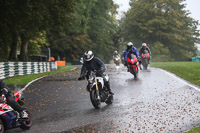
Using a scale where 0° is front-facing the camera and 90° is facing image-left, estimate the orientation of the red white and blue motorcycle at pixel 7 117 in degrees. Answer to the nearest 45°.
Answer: approximately 45°

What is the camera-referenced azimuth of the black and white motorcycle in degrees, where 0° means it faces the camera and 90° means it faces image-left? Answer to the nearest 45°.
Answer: approximately 45°

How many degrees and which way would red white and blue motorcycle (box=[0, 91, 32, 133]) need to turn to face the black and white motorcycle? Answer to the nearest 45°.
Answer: approximately 180°

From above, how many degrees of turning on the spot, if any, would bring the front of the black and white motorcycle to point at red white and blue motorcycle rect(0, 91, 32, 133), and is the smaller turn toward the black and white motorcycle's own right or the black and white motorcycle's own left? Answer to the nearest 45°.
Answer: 0° — it already faces it

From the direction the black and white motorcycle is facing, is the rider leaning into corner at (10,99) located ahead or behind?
ahead

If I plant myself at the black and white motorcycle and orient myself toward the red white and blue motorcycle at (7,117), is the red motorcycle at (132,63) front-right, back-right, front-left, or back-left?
back-right

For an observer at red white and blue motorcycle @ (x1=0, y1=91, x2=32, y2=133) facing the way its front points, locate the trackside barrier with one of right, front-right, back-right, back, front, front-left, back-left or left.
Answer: back-right

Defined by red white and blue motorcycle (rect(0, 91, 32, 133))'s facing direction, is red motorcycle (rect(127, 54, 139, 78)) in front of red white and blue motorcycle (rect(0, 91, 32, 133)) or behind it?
behind
